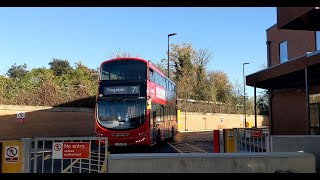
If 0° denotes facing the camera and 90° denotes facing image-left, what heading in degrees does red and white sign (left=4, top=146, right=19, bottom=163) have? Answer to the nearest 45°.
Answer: approximately 0°

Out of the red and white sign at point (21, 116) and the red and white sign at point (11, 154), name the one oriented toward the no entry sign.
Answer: the red and white sign at point (21, 116)

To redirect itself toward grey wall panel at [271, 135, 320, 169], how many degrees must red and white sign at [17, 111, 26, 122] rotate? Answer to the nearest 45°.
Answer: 0° — it already faces it

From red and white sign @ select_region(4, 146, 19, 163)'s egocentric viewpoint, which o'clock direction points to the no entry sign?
The no entry sign is roughly at 9 o'clock from the red and white sign.

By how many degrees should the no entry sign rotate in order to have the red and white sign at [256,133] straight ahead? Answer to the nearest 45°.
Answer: approximately 135° to its left

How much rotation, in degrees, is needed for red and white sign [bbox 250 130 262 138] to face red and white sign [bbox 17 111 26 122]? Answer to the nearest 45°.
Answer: approximately 135° to its right

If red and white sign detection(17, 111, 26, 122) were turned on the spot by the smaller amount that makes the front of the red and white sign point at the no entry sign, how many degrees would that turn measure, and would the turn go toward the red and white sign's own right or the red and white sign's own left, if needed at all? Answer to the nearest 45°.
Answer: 0° — it already faces it

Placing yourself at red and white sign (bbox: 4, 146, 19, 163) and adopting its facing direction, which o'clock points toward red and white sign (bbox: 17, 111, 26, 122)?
red and white sign (bbox: 17, 111, 26, 122) is roughly at 6 o'clock from red and white sign (bbox: 4, 146, 19, 163).
